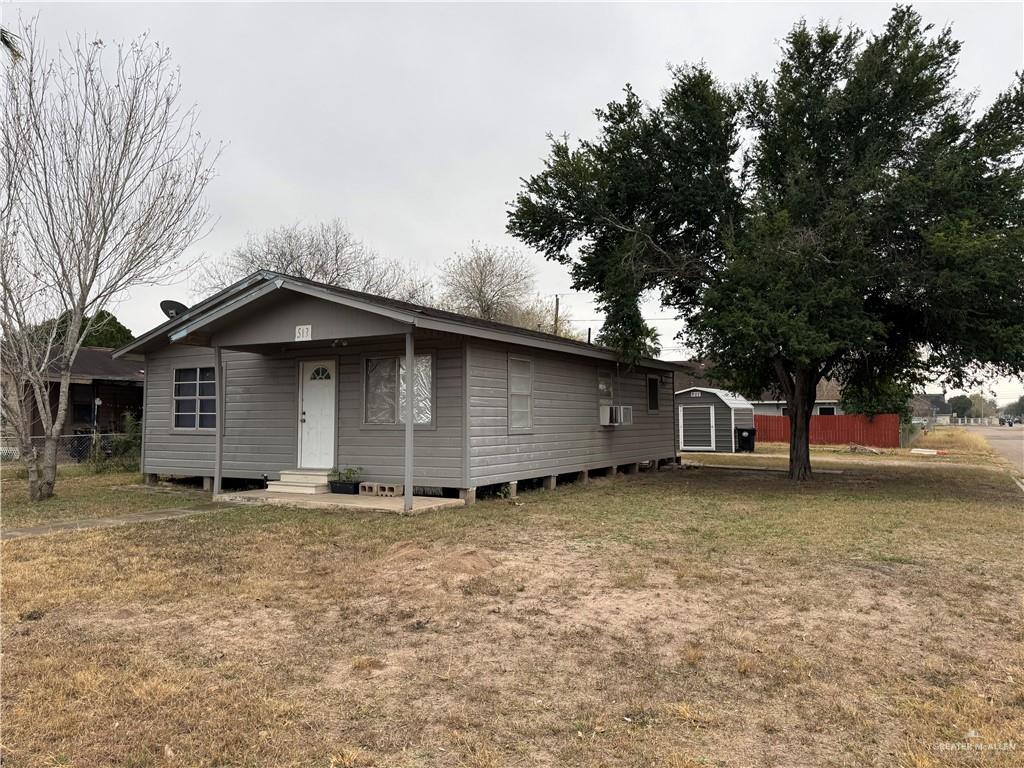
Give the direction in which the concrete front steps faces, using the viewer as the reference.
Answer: facing the viewer and to the left of the viewer

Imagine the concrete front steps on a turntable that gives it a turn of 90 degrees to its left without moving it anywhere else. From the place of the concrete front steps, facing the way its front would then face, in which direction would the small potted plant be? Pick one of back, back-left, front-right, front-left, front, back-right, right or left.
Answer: front

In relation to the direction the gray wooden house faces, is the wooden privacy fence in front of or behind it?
behind

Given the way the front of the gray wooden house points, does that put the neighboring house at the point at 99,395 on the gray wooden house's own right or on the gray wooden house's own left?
on the gray wooden house's own right

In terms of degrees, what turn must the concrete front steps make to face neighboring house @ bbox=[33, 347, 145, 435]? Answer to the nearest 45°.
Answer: approximately 90° to its right

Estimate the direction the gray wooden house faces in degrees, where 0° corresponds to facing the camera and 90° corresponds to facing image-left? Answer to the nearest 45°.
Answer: approximately 45°

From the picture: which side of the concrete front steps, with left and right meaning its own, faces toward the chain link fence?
right

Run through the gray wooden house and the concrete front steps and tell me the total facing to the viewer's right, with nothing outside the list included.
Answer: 0

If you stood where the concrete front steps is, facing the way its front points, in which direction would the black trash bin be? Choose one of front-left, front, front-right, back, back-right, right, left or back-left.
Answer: back

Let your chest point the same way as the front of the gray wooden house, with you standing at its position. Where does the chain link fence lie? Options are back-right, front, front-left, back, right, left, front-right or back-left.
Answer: right
